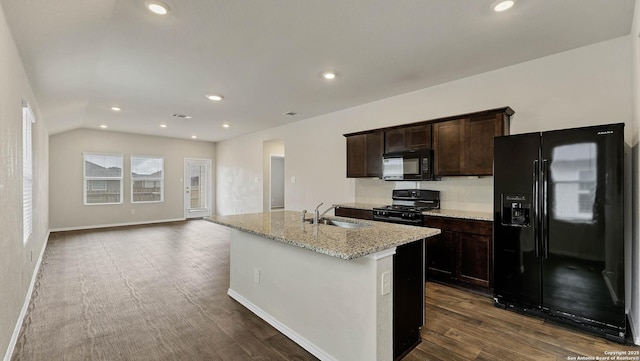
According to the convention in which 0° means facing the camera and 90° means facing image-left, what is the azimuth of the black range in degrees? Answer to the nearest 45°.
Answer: approximately 45°

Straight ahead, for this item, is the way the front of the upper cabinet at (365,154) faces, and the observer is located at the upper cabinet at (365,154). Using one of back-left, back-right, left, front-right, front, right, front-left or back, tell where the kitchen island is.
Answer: front-left

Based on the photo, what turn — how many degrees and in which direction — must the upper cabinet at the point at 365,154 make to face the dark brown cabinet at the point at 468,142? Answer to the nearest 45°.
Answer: approximately 90° to its left

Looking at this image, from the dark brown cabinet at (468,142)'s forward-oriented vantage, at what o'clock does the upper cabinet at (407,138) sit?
The upper cabinet is roughly at 2 o'clock from the dark brown cabinet.

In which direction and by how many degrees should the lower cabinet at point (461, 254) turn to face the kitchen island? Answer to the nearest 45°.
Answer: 0° — it already faces it

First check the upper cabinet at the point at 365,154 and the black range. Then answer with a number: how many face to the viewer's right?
0

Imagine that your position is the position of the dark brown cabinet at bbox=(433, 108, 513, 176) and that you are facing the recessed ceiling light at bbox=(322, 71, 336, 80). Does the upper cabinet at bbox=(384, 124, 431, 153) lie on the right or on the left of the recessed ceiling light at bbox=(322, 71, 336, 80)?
right

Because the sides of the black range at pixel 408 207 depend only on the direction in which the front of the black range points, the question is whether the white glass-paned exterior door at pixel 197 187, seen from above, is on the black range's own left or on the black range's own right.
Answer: on the black range's own right

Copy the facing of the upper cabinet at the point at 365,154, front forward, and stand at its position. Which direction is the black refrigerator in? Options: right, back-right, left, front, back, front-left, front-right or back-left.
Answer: left
